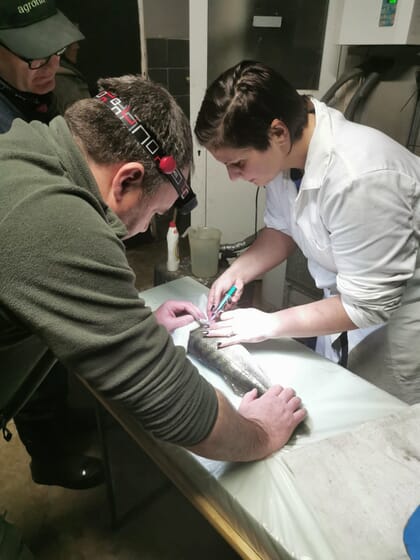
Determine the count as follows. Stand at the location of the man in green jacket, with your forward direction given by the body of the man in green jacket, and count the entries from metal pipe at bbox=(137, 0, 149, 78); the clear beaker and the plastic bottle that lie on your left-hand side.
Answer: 3

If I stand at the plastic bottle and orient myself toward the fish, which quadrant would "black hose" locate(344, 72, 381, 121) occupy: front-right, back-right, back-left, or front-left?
back-left

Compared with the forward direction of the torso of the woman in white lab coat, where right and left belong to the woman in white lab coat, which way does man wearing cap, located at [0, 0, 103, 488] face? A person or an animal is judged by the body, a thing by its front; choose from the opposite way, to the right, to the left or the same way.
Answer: the opposite way

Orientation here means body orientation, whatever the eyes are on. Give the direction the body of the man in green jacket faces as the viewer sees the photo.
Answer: to the viewer's right

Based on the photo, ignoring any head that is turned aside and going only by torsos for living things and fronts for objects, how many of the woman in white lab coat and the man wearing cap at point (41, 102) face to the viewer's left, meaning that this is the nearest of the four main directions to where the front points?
1

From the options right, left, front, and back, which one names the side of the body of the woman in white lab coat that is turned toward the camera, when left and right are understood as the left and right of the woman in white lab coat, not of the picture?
left

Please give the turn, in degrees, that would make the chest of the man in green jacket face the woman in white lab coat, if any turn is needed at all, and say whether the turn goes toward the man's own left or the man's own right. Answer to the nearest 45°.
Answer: approximately 45° to the man's own left

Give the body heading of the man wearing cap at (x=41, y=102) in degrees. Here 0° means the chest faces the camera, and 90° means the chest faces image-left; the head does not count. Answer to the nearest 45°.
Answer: approximately 315°

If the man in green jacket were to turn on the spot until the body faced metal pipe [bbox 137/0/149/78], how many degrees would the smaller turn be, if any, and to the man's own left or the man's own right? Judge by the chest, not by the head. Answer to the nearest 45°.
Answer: approximately 90° to the man's own left

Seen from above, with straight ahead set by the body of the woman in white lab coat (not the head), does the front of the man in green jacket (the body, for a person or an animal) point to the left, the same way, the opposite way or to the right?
the opposite way
